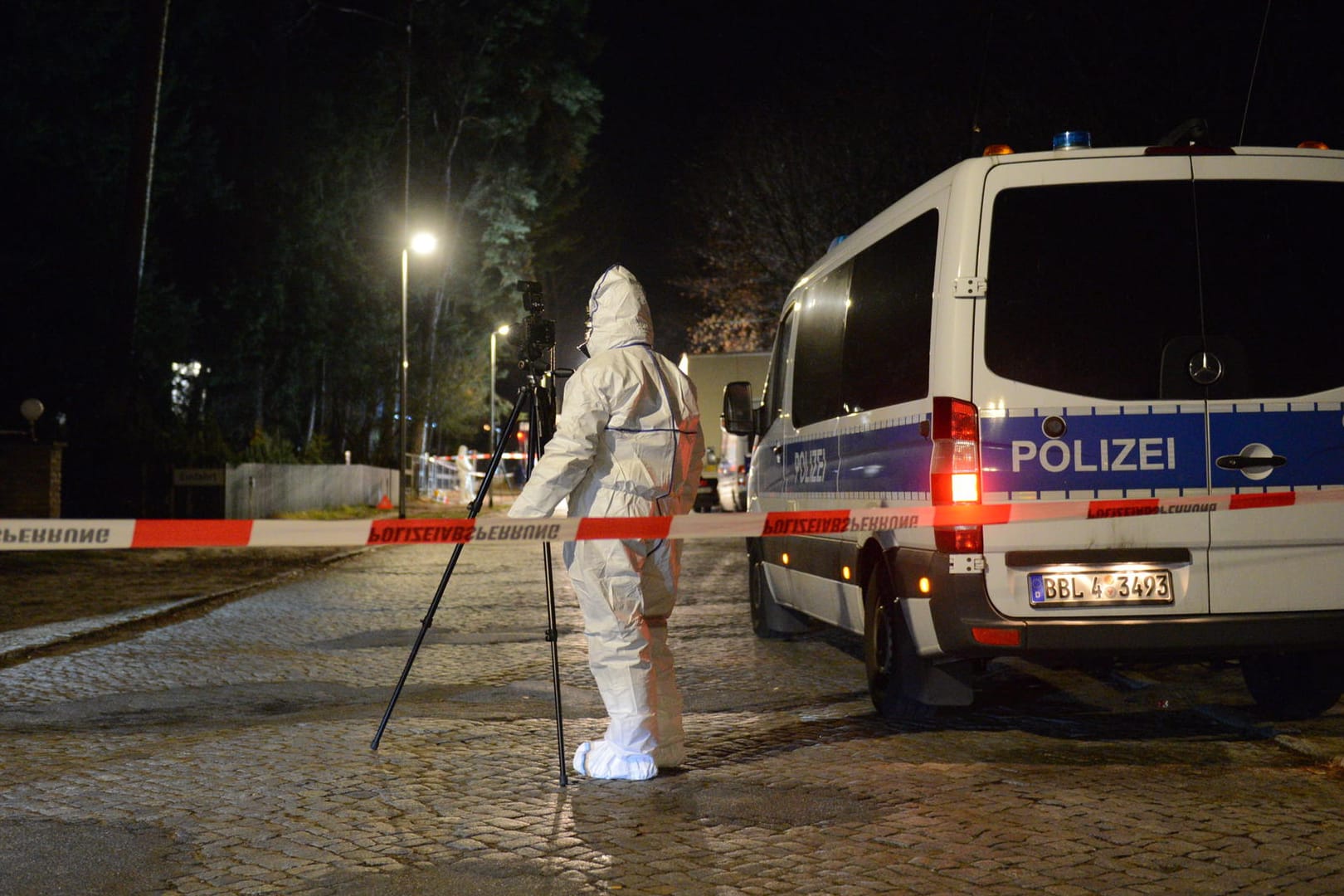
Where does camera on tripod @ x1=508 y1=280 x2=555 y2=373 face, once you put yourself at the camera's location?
facing away from the viewer and to the left of the viewer

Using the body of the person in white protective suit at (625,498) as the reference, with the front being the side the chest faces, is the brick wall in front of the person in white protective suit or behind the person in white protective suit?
in front

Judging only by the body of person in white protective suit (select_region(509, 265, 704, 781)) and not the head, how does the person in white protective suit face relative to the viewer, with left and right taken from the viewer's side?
facing away from the viewer and to the left of the viewer

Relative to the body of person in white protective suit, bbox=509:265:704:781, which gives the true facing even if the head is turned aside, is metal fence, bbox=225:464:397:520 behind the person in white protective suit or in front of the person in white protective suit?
in front

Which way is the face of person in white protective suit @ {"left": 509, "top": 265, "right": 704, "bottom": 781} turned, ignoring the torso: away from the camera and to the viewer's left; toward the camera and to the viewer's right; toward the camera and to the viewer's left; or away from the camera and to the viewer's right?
away from the camera and to the viewer's left

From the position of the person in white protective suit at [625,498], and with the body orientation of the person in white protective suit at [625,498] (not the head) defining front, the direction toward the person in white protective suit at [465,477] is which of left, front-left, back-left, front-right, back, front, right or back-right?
front-right

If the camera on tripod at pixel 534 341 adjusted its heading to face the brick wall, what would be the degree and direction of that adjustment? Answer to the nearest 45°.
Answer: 0° — it already faces it

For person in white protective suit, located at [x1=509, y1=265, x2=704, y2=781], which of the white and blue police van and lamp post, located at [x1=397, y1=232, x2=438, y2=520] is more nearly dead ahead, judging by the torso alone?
the lamp post

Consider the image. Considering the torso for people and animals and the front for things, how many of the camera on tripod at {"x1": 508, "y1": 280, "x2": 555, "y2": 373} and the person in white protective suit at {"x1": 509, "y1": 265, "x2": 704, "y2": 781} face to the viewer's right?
0

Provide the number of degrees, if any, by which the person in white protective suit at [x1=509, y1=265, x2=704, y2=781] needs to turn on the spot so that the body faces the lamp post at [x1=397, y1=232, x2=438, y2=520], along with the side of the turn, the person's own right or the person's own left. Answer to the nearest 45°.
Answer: approximately 45° to the person's own right

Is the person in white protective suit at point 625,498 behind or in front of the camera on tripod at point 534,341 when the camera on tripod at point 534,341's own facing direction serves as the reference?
behind
